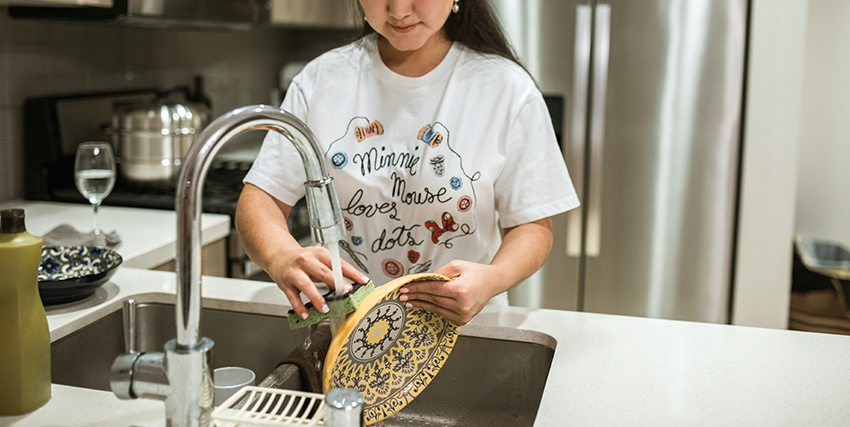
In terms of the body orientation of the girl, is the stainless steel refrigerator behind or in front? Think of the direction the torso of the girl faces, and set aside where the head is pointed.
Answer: behind

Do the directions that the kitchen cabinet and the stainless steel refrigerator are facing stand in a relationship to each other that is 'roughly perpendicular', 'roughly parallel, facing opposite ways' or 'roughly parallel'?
roughly parallel

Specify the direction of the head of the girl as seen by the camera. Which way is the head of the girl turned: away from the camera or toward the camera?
toward the camera

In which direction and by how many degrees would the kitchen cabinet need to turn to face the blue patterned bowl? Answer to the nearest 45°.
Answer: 0° — it already faces it

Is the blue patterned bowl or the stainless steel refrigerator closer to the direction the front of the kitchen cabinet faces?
the blue patterned bowl

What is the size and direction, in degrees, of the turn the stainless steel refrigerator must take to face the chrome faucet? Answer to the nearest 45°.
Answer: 0° — it already faces it

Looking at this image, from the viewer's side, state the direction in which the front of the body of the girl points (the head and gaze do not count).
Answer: toward the camera

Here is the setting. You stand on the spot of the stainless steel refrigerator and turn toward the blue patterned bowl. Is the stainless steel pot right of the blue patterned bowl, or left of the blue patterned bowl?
right

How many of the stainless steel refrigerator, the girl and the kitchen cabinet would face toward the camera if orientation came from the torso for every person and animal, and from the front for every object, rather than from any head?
3

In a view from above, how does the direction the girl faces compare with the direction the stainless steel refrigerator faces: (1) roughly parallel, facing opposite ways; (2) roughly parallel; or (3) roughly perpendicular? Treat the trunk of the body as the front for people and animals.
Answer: roughly parallel

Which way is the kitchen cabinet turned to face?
toward the camera

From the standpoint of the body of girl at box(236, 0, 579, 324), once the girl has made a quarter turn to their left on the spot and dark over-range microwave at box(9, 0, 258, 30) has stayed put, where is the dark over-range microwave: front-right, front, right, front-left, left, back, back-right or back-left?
back-left

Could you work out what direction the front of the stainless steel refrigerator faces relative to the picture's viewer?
facing the viewer
